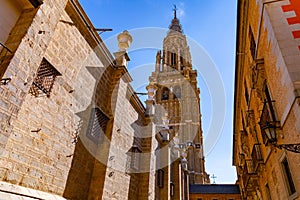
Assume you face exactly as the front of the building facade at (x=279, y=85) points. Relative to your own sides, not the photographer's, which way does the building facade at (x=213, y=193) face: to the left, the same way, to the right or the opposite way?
to the left

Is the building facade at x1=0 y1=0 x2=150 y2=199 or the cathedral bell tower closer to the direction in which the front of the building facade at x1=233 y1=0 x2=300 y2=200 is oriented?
the building facade

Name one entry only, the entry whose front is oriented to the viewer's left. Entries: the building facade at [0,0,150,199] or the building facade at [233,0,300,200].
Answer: the building facade at [233,0,300,200]

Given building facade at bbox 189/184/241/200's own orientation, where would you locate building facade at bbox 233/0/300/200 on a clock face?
building facade at bbox 233/0/300/200 is roughly at 12 o'clock from building facade at bbox 189/184/241/200.

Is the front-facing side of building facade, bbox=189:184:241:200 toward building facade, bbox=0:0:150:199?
yes

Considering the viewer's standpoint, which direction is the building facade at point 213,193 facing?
facing the viewer

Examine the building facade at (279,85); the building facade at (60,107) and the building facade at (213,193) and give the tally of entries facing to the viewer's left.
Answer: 1

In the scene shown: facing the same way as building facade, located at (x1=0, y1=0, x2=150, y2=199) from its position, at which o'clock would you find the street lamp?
The street lamp is roughly at 11 o'clock from the building facade.

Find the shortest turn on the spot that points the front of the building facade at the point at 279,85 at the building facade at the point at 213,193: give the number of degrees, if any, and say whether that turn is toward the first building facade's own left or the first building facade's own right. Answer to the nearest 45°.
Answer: approximately 90° to the first building facade's own right

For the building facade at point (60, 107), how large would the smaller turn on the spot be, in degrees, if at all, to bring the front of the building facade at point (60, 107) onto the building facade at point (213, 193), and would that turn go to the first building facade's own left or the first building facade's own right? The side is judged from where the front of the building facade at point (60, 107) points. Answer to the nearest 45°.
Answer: approximately 90° to the first building facade's own left

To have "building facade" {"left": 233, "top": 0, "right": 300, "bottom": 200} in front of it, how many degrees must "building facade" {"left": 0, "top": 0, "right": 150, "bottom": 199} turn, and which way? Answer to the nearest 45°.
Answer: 0° — it already faces it

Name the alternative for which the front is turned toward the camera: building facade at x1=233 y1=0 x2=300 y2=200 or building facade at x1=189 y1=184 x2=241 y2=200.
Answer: building facade at x1=189 y1=184 x2=241 y2=200

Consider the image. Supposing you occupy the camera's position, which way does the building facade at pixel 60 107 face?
facing the viewer and to the right of the viewer

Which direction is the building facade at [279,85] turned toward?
to the viewer's left

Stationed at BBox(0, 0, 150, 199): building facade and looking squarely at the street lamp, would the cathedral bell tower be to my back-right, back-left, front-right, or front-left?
front-left

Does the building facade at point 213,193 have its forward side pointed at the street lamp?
yes

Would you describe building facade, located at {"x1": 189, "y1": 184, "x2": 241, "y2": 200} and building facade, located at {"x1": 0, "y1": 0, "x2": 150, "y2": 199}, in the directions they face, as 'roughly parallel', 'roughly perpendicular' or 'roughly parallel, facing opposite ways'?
roughly perpendicular

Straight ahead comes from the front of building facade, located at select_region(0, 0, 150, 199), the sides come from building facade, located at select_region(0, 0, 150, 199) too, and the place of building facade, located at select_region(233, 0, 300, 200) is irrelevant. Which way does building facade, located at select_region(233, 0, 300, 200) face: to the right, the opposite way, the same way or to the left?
the opposite way
